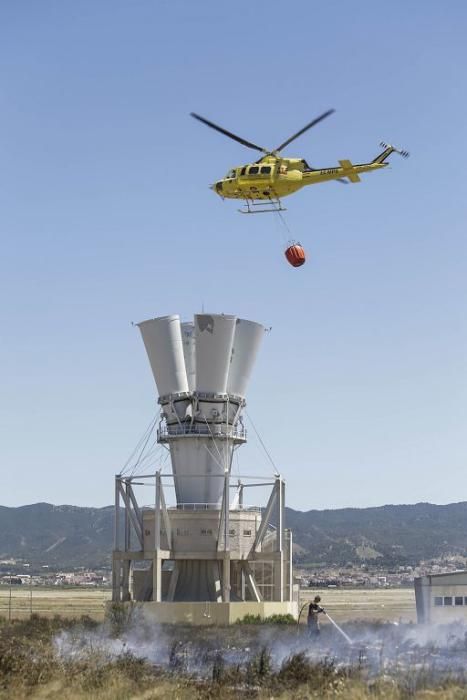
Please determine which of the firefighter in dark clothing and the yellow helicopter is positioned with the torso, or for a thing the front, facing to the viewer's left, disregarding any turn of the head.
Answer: the yellow helicopter

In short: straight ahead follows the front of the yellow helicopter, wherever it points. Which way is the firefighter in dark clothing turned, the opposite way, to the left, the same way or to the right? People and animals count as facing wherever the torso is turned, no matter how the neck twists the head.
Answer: the opposite way

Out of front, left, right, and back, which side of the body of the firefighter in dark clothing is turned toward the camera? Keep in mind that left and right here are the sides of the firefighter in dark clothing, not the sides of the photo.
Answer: right

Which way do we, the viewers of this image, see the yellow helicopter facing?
facing to the left of the viewer

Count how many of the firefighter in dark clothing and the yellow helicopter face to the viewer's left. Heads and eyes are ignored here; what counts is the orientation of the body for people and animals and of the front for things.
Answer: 1
